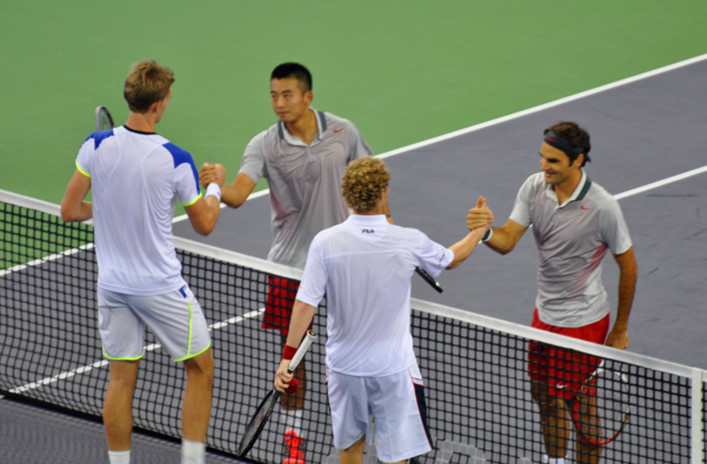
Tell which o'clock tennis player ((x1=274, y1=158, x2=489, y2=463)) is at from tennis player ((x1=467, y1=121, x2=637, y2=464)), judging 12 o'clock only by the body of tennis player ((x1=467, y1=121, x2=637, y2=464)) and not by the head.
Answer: tennis player ((x1=274, y1=158, x2=489, y2=463)) is roughly at 12 o'clock from tennis player ((x1=467, y1=121, x2=637, y2=464)).

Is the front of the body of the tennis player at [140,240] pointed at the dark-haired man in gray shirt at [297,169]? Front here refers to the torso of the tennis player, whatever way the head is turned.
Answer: yes

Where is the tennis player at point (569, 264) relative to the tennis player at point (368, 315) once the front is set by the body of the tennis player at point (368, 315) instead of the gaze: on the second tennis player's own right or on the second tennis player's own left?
on the second tennis player's own right

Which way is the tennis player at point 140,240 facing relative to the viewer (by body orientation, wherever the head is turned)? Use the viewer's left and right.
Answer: facing away from the viewer and to the right of the viewer

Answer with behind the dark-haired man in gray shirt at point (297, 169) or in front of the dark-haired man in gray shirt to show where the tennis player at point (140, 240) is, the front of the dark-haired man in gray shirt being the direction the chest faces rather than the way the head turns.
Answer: in front

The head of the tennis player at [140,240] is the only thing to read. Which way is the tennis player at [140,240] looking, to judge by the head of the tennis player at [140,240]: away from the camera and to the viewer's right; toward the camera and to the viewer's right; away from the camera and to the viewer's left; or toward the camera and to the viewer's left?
away from the camera and to the viewer's right

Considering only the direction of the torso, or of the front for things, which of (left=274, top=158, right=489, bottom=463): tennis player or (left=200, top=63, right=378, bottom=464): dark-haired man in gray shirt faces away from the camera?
the tennis player

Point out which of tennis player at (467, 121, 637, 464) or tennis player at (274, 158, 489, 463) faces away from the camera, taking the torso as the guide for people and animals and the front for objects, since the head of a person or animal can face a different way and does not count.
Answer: tennis player at (274, 158, 489, 463)

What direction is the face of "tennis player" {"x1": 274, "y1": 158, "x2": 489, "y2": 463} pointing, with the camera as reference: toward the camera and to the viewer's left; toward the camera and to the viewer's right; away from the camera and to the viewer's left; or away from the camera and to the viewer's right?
away from the camera and to the viewer's right

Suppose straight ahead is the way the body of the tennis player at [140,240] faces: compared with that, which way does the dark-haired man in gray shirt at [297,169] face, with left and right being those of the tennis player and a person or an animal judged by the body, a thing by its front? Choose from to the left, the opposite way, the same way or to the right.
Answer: the opposite way

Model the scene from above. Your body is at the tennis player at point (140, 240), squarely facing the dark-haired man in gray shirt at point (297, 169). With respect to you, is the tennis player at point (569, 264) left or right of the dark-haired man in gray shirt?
right

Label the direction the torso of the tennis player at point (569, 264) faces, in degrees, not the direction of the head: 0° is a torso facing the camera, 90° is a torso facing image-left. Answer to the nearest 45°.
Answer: approximately 45°

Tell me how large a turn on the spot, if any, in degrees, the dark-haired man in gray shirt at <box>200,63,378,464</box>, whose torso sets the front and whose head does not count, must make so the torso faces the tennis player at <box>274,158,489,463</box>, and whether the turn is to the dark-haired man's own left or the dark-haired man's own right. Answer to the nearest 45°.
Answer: approximately 45° to the dark-haired man's own left

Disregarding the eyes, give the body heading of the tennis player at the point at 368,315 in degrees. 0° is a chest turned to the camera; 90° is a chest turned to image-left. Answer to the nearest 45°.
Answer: approximately 180°
